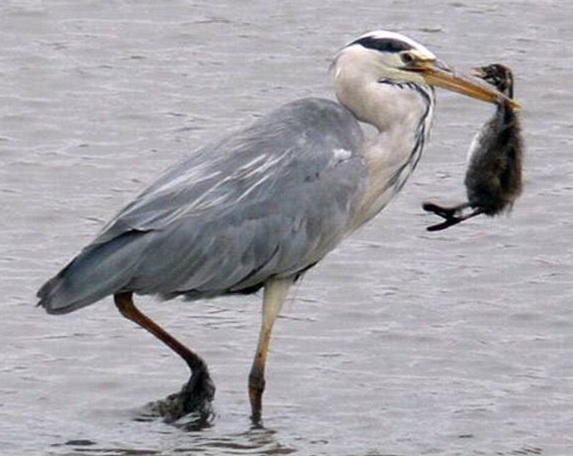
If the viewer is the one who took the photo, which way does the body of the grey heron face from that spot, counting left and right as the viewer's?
facing to the right of the viewer
